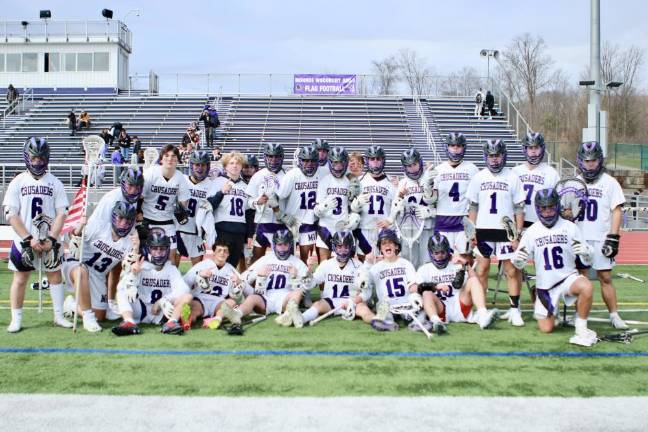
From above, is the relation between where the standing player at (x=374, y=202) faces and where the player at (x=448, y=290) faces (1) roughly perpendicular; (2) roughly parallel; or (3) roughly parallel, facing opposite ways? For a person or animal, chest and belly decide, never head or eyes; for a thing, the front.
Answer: roughly parallel

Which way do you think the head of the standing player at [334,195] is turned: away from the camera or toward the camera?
toward the camera

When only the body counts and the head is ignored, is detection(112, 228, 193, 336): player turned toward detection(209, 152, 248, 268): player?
no

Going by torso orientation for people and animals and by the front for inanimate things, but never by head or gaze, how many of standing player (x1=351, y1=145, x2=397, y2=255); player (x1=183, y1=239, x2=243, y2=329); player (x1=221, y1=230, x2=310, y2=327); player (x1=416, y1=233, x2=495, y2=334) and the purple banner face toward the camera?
5

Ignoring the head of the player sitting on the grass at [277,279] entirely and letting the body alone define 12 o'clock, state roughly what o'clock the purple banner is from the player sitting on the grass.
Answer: The purple banner is roughly at 6 o'clock from the player sitting on the grass.

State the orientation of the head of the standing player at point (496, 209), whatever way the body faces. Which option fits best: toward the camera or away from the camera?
toward the camera

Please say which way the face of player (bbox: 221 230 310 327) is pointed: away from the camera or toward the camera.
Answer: toward the camera

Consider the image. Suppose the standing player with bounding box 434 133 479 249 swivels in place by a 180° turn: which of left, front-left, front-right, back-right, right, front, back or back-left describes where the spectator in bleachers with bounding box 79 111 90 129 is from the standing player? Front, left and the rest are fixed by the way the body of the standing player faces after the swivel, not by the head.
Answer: front-left

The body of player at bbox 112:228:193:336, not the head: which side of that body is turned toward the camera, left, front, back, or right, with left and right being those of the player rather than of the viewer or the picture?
front

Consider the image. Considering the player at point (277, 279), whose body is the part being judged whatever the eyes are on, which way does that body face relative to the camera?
toward the camera

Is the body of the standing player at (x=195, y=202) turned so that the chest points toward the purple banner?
no

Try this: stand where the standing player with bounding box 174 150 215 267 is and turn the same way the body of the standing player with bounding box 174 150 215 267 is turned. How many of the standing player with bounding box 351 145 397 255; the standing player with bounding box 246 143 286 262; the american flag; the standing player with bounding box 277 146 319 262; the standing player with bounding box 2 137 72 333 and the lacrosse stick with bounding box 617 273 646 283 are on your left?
4

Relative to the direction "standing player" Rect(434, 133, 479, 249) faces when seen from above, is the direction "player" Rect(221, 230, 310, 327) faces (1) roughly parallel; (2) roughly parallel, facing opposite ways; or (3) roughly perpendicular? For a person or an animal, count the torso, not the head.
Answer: roughly parallel

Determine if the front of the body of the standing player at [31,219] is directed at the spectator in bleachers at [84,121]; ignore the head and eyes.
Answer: no

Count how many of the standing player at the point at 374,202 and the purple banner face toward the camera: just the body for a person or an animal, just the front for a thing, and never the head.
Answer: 2

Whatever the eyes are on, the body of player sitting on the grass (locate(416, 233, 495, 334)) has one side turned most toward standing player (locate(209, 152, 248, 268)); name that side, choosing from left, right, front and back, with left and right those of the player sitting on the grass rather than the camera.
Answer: right
